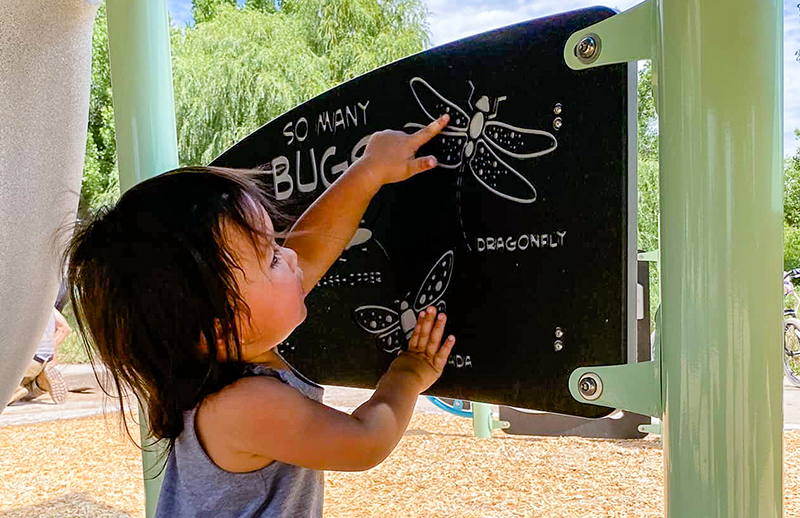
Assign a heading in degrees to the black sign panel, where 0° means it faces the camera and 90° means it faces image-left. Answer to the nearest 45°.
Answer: approximately 45°

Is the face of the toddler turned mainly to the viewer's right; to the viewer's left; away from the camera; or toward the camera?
to the viewer's right

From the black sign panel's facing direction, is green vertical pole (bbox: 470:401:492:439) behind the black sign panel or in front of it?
behind

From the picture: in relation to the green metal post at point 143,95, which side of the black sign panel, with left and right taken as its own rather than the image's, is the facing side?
right

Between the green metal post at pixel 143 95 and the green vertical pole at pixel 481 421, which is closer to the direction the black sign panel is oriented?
the green metal post
